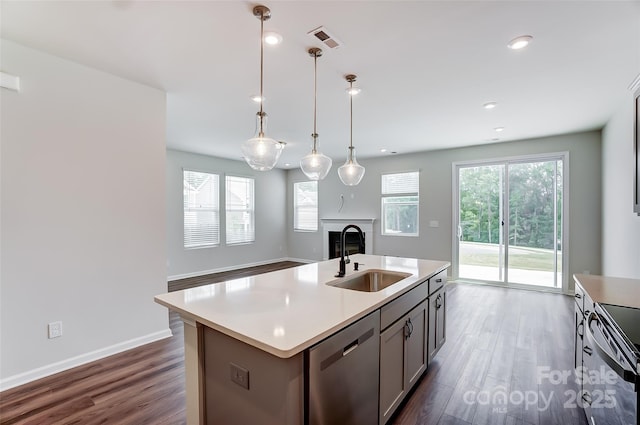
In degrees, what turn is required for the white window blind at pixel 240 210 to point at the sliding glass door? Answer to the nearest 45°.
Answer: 0° — it already faces it

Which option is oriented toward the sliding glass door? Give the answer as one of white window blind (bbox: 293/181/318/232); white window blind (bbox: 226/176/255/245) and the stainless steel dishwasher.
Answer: white window blind (bbox: 226/176/255/245)

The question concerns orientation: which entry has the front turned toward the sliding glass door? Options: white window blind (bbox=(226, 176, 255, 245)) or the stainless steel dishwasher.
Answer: the white window blind

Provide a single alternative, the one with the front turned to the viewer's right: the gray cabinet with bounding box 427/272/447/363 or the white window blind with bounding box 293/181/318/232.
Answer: the gray cabinet

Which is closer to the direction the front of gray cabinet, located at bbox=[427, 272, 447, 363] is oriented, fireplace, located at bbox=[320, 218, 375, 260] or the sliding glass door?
the sliding glass door

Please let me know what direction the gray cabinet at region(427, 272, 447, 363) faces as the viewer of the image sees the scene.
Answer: facing to the right of the viewer

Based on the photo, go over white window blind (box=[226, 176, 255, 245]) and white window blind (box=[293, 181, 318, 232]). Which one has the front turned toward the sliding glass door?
white window blind (box=[226, 176, 255, 245])

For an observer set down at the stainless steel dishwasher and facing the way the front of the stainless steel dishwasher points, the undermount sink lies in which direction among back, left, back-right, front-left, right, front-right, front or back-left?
back-left

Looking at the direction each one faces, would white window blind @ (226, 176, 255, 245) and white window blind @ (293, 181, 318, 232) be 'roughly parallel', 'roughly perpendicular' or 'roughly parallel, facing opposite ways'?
roughly perpendicular
